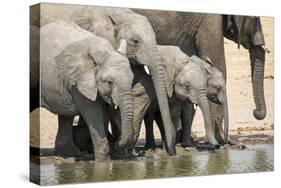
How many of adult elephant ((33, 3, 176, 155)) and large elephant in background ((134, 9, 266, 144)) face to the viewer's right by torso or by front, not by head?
2

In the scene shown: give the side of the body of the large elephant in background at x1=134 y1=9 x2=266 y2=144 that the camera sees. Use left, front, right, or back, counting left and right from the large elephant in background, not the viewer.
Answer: right

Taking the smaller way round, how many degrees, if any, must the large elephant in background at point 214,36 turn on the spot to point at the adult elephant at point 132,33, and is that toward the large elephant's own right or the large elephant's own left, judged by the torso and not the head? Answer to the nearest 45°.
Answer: approximately 135° to the large elephant's own right
